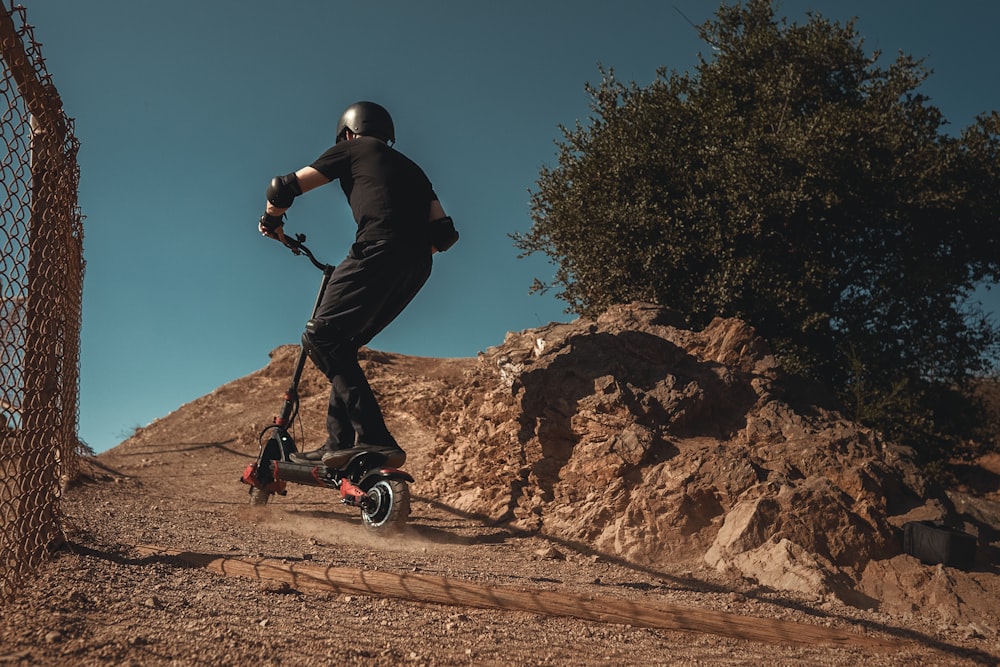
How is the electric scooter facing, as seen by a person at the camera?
facing away from the viewer and to the left of the viewer

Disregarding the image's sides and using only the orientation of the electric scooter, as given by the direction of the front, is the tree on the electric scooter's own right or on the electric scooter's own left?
on the electric scooter's own right

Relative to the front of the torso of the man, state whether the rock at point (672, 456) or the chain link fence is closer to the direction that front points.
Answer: the chain link fence

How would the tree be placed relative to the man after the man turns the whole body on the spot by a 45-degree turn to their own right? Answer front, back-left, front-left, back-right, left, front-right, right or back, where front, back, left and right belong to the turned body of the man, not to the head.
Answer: front-right

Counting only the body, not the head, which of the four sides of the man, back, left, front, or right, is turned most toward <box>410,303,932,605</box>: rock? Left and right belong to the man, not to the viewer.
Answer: right

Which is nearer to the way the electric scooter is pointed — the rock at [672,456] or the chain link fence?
the chain link fence

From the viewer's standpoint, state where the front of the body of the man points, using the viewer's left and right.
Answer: facing away from the viewer and to the left of the viewer

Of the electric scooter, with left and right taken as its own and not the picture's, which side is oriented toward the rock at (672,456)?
right

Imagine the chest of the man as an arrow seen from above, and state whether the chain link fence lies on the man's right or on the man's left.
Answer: on the man's left
